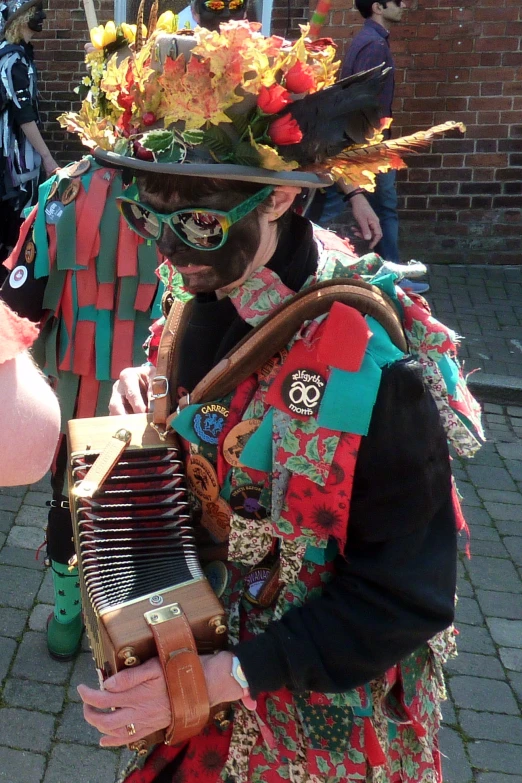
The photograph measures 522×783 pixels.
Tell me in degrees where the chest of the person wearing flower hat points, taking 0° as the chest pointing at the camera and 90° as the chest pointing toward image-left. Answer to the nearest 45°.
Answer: approximately 45°
